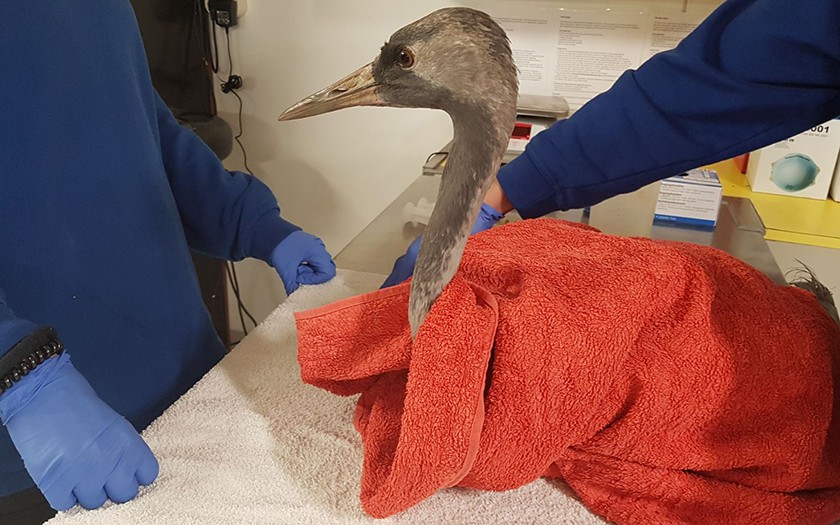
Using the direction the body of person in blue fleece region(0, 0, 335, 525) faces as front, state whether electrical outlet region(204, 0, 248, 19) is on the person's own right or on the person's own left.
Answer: on the person's own left

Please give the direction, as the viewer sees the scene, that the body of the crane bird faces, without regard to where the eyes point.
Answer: to the viewer's left

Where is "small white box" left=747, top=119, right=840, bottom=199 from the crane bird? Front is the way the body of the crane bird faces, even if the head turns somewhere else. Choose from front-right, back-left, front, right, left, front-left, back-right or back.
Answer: back-right

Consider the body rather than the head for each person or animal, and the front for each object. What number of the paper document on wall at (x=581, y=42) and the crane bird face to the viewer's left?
1

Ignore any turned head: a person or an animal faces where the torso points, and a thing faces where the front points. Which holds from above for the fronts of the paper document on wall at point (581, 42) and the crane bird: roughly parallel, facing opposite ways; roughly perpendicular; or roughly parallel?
roughly perpendicular

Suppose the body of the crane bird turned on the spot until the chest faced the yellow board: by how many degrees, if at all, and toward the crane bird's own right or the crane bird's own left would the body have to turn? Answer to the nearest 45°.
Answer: approximately 135° to the crane bird's own right

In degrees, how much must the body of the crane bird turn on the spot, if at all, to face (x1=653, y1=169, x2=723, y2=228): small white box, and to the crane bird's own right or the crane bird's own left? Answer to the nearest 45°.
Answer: approximately 135° to the crane bird's own right

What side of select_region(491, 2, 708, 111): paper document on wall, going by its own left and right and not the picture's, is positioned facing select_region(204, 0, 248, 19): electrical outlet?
right

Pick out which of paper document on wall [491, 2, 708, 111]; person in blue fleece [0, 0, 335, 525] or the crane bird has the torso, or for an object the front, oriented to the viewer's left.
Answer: the crane bird
